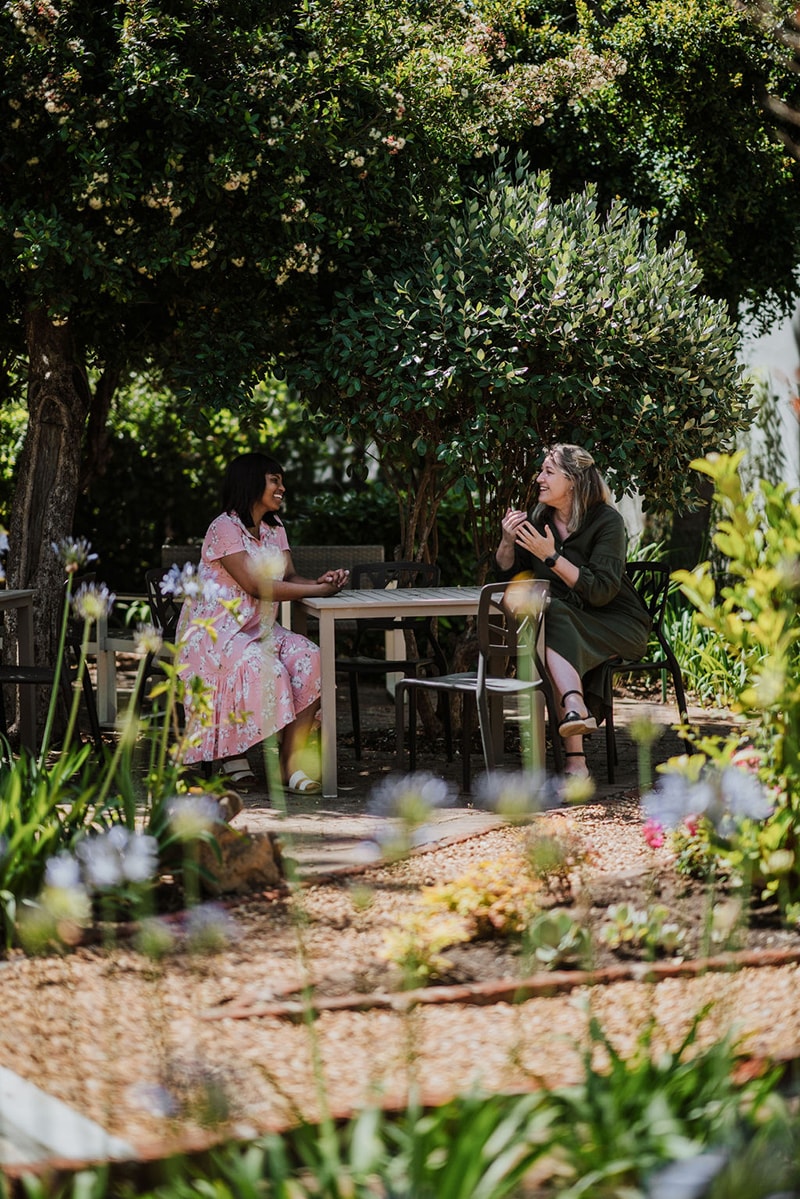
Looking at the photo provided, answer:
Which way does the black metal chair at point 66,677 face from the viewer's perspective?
to the viewer's left

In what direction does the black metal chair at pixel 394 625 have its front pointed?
toward the camera

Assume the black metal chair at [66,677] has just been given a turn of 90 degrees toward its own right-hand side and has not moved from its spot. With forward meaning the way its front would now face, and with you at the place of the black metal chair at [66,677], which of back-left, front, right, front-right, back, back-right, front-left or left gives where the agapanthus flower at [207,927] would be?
back

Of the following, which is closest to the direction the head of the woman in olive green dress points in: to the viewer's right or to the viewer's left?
to the viewer's left

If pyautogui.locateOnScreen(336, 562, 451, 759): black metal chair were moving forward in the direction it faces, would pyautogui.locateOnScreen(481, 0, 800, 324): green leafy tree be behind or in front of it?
behind

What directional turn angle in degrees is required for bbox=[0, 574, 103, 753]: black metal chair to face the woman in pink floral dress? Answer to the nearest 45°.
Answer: approximately 135° to its left

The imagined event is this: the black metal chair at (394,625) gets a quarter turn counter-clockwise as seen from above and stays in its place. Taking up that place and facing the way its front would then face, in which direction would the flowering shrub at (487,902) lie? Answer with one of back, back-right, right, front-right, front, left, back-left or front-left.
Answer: right

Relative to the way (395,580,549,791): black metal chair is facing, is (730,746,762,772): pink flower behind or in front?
behind

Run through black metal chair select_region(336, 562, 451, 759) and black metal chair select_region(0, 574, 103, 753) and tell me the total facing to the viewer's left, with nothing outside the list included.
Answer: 1

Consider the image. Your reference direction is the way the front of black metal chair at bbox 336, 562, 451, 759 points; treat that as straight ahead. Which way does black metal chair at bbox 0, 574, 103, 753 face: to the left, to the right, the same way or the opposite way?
to the right

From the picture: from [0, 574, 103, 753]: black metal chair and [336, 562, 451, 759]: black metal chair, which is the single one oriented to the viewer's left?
[0, 574, 103, 753]: black metal chair

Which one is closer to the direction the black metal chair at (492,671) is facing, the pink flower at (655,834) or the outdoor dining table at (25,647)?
the outdoor dining table

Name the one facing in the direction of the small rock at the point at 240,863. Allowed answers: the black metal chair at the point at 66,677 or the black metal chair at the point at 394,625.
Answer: the black metal chair at the point at 394,625

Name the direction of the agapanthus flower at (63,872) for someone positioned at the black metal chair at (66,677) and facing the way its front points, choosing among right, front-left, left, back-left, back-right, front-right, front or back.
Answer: left

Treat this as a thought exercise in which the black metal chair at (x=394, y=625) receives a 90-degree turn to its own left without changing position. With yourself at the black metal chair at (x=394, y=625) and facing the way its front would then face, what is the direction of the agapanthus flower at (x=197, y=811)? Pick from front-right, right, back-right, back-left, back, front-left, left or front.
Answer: right

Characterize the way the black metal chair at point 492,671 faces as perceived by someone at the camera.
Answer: facing away from the viewer and to the left of the viewer
